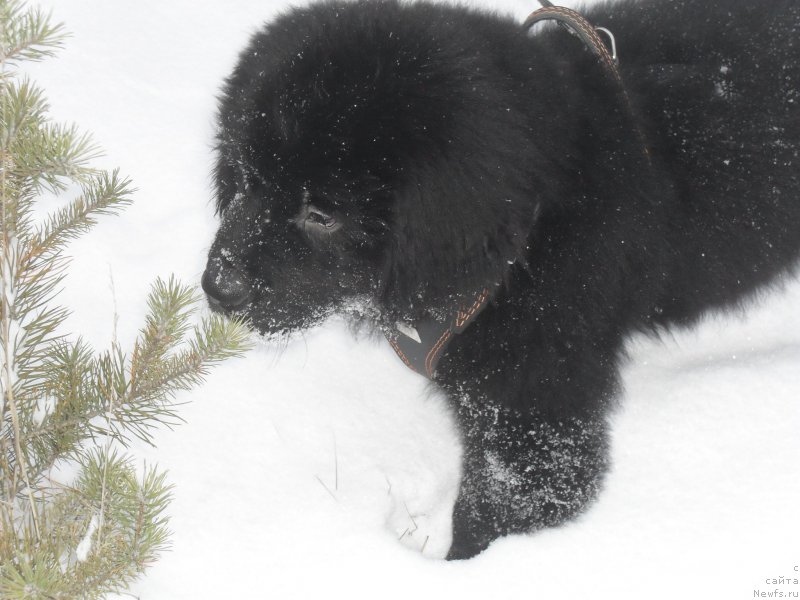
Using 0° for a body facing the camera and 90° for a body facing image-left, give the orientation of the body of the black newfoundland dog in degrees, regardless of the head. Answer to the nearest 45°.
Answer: approximately 90°
